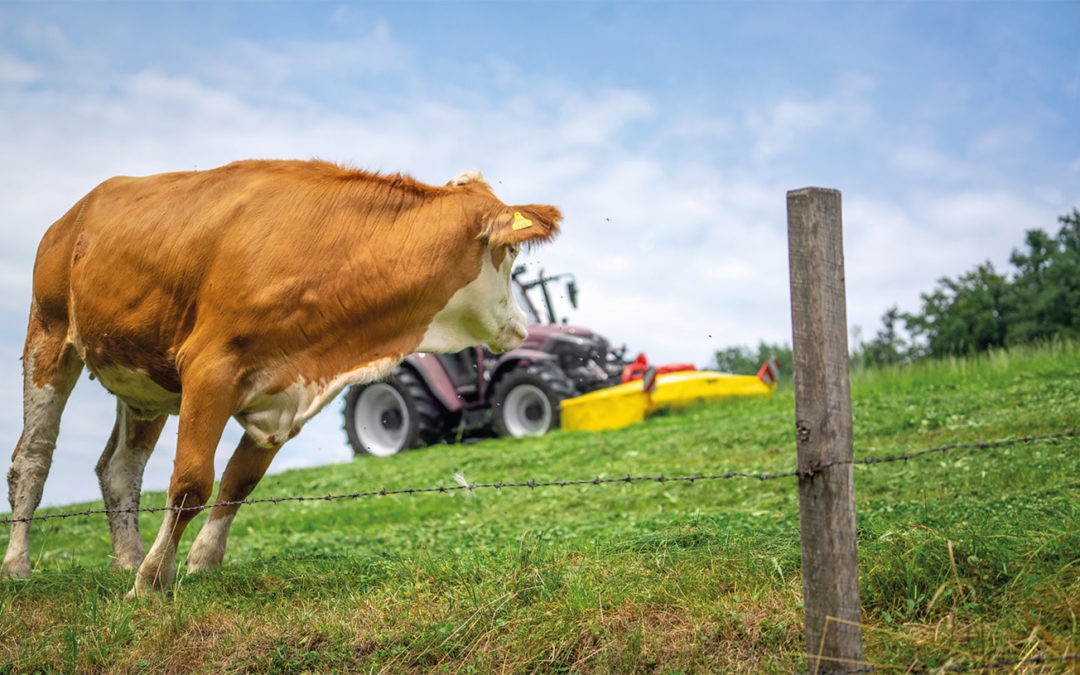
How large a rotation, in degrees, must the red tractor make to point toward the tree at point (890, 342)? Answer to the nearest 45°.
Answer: approximately 90° to its left

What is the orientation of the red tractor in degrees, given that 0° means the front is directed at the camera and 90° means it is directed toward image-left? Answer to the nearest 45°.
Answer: approximately 315°

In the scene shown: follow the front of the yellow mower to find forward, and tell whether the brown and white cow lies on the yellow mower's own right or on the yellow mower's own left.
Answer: on the yellow mower's own right

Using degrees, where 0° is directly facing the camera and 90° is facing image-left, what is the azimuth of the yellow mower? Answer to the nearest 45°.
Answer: approximately 315°

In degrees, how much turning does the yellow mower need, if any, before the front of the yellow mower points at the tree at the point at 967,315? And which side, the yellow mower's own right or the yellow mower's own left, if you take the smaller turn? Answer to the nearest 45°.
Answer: approximately 90° to the yellow mower's own left
